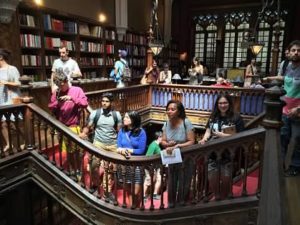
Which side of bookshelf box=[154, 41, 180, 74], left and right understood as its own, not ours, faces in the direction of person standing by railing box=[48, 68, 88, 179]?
front

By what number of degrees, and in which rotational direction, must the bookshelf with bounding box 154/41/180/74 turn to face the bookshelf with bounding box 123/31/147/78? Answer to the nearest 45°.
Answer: approximately 45° to its right

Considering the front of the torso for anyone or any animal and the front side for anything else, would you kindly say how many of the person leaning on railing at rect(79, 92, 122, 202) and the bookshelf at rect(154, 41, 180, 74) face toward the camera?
2

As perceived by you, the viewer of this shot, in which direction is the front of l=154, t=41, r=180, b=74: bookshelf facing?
facing the viewer

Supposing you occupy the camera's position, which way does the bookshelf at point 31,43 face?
facing the viewer and to the right of the viewer

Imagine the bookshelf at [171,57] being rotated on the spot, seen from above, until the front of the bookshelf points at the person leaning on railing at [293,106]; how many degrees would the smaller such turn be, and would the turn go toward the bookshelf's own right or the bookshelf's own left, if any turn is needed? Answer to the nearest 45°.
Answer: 0° — it already faces them

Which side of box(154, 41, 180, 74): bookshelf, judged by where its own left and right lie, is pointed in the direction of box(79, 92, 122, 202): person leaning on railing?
front

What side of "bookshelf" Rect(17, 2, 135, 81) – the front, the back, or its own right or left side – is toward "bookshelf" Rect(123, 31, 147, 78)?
left

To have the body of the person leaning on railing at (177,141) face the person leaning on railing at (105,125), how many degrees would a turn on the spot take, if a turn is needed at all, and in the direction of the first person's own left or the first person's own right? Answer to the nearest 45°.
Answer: approximately 90° to the first person's own right

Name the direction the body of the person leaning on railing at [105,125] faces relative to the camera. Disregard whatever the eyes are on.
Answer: toward the camera
